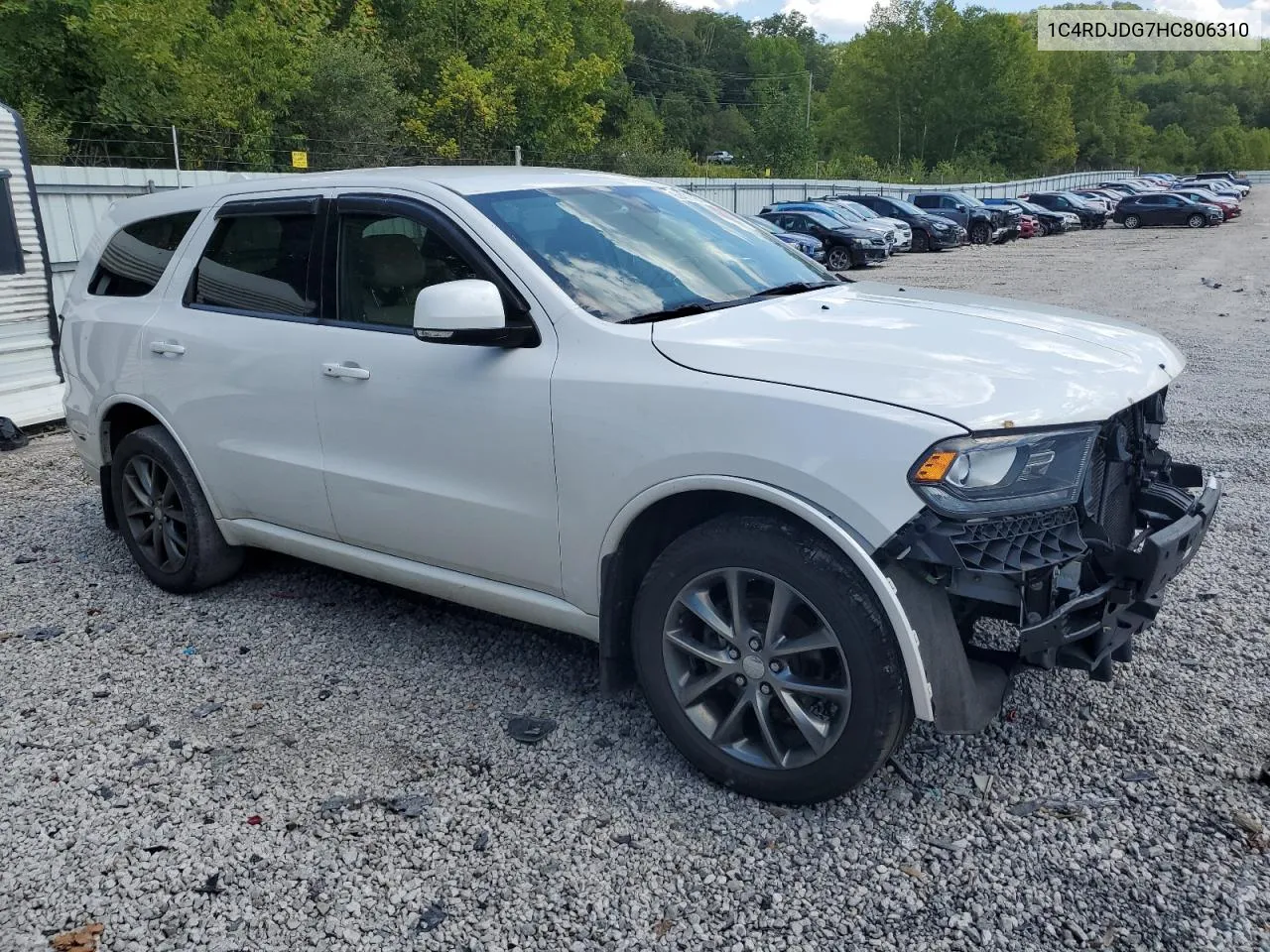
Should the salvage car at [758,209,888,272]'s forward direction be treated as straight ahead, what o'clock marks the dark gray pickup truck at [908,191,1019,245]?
The dark gray pickup truck is roughly at 8 o'clock from the salvage car.

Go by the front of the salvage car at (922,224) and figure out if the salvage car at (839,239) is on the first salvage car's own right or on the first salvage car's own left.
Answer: on the first salvage car's own right

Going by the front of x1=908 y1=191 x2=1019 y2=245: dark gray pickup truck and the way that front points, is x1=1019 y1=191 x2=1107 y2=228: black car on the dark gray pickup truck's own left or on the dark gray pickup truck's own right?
on the dark gray pickup truck's own left

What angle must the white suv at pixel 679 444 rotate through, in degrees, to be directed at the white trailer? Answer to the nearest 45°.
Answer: approximately 180°

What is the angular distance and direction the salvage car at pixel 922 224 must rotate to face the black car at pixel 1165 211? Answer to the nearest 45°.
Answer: approximately 90° to its left

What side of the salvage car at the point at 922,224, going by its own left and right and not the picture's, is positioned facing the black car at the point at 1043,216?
left
